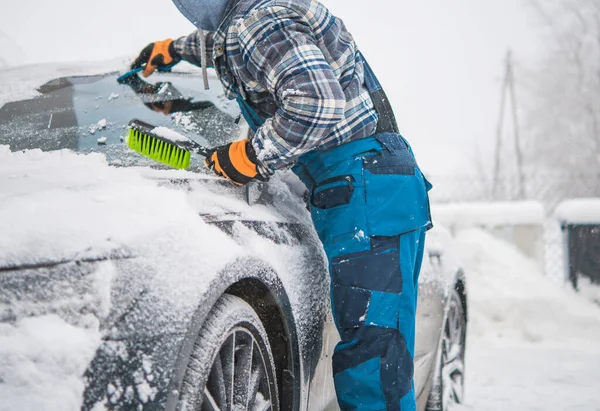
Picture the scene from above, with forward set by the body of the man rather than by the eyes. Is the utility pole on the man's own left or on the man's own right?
on the man's own right

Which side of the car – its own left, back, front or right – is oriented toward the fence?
back

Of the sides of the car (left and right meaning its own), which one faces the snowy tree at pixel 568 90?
back

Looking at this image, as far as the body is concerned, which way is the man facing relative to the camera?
to the viewer's left

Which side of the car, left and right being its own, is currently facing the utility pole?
back

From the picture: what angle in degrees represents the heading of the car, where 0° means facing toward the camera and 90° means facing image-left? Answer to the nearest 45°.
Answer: approximately 45°
